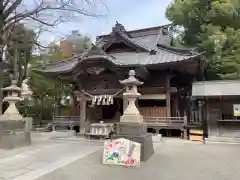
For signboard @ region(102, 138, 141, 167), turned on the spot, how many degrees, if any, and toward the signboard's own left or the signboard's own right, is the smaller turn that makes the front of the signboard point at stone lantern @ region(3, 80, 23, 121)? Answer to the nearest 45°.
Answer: approximately 135° to the signboard's own right

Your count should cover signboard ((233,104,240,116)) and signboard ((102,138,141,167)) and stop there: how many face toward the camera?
2

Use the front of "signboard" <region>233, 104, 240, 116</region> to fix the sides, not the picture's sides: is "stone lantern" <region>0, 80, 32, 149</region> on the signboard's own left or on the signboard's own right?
on the signboard's own right

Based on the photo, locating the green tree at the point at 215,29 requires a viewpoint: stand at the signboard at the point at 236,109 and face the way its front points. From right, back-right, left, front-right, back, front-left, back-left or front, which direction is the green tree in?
back

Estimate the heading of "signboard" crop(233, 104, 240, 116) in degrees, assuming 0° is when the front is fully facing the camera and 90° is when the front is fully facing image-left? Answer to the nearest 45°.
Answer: approximately 0°

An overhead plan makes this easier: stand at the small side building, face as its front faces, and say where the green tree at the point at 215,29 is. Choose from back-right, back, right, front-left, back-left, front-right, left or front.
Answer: back

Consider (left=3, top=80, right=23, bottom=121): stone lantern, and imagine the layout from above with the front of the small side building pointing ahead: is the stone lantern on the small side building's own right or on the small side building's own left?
on the small side building's own right

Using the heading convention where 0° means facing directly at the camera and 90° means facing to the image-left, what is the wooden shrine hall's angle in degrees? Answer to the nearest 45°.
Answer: approximately 45°
